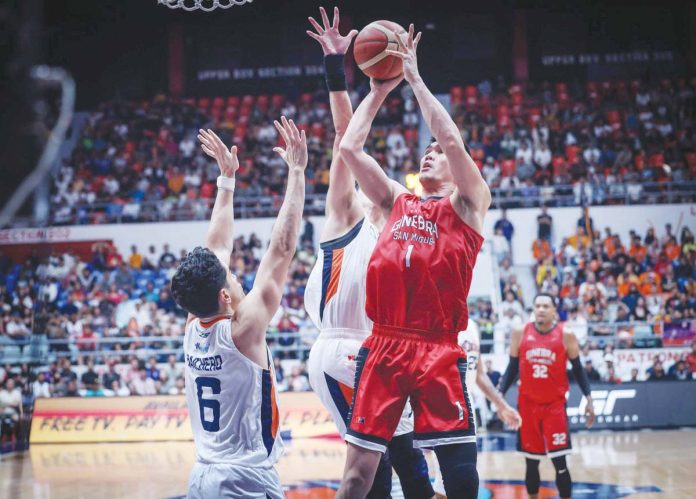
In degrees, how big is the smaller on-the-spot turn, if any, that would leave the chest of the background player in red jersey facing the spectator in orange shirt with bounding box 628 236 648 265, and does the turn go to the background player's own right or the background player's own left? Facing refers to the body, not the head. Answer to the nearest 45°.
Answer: approximately 180°

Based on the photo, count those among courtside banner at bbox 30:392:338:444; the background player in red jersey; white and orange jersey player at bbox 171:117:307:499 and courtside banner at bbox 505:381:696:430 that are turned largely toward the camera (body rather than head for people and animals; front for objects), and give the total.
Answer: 3

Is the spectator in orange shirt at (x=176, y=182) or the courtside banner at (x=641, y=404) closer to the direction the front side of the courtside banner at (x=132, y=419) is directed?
the courtside banner

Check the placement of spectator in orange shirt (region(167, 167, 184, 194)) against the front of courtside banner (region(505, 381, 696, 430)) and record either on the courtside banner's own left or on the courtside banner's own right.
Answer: on the courtside banner's own right

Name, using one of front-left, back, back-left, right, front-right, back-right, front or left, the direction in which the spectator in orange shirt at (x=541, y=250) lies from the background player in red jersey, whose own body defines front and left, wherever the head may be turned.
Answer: back

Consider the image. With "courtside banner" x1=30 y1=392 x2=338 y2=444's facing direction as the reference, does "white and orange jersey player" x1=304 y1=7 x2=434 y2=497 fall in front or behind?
in front

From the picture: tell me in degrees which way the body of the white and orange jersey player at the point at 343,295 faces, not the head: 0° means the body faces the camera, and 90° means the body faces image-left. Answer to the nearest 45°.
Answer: approximately 315°

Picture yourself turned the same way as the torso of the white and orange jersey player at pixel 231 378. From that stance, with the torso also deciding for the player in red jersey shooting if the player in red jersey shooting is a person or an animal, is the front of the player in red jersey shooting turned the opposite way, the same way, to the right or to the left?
the opposite way

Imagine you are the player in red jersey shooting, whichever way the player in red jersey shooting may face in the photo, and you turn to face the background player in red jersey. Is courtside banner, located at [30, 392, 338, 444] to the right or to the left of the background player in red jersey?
left

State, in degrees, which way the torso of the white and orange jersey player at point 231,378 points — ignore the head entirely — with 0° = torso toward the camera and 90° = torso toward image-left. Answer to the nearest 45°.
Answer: approximately 225°
